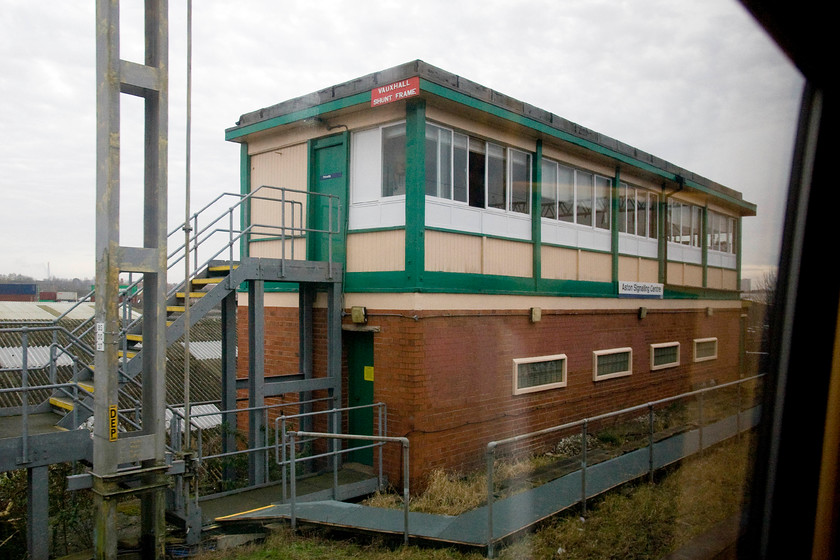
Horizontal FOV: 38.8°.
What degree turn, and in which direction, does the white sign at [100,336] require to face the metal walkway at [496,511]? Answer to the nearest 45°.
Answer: approximately 90° to its left

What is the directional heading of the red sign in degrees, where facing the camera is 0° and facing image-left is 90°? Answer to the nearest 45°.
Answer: approximately 45°

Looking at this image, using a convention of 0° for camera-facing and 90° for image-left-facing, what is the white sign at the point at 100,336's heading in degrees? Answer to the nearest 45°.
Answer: approximately 0°

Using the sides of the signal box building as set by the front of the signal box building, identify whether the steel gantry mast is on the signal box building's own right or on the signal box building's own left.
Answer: on the signal box building's own right
